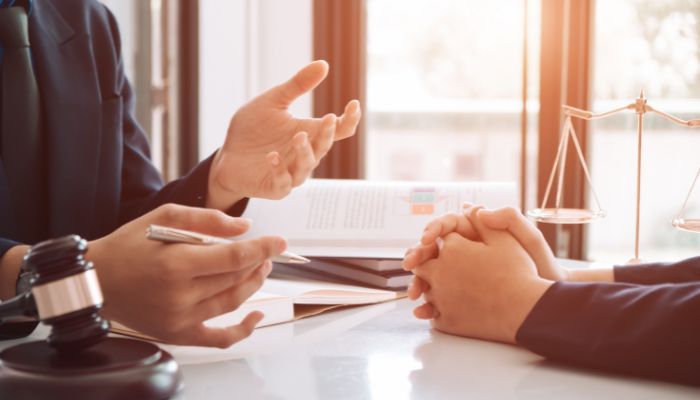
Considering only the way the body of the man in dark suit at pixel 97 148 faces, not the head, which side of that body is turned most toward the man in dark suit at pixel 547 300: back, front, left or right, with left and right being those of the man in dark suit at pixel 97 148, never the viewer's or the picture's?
front

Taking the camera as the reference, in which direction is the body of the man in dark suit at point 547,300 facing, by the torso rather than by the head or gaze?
to the viewer's left

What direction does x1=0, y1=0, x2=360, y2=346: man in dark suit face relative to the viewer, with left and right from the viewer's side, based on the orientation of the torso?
facing the viewer and to the right of the viewer

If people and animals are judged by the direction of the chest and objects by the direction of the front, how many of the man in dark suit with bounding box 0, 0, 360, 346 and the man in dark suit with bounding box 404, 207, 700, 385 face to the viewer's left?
1

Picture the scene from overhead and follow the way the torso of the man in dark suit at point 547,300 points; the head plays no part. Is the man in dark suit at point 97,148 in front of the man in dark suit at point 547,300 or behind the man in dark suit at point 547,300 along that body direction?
in front

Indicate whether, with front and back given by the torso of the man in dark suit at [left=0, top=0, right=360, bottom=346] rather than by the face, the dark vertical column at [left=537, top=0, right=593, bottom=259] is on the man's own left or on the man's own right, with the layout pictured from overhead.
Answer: on the man's own left

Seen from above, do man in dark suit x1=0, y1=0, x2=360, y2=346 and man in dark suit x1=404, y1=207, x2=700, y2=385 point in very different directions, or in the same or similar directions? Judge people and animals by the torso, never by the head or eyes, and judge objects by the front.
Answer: very different directions
